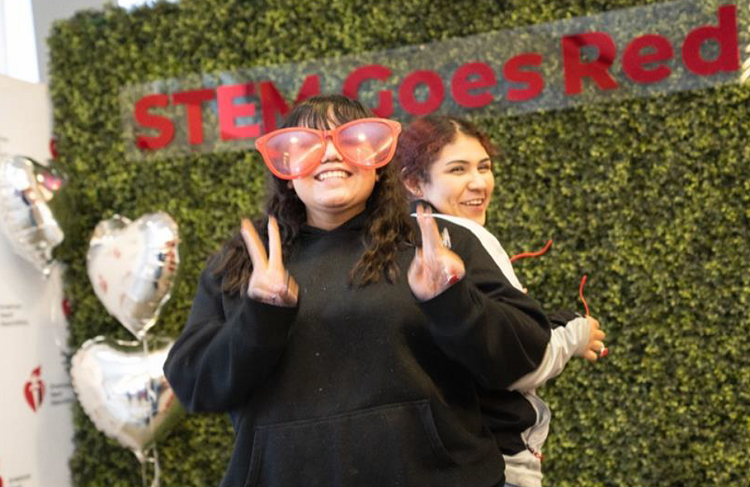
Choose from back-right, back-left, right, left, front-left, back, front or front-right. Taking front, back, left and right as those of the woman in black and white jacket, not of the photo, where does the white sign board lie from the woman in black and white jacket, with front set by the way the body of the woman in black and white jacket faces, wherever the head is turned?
back

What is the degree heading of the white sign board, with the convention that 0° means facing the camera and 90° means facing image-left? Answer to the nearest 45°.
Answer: approximately 0°

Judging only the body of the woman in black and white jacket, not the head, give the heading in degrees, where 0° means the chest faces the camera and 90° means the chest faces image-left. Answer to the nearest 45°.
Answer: approximately 315°

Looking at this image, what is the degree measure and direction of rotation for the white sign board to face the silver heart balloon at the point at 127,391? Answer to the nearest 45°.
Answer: approximately 45° to its left

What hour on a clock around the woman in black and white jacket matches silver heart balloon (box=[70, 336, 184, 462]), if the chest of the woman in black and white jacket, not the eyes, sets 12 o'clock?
The silver heart balloon is roughly at 6 o'clock from the woman in black and white jacket.

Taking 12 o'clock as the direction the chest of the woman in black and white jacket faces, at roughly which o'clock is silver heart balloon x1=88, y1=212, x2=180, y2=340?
The silver heart balloon is roughly at 6 o'clock from the woman in black and white jacket.

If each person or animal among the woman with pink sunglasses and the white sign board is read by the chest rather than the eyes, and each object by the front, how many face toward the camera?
2

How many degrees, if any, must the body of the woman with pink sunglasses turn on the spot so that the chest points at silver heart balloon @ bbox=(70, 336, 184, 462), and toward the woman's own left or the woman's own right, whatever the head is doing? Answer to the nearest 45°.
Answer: approximately 135° to the woman's own right
